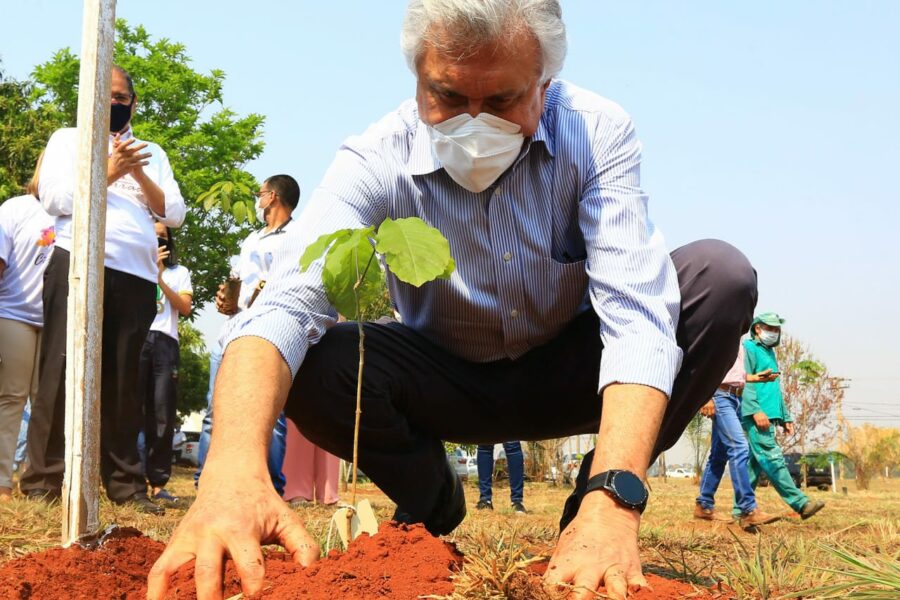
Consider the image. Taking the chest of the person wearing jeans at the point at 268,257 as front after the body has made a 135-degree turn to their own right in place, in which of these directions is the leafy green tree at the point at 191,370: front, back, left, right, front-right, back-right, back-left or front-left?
front-left
